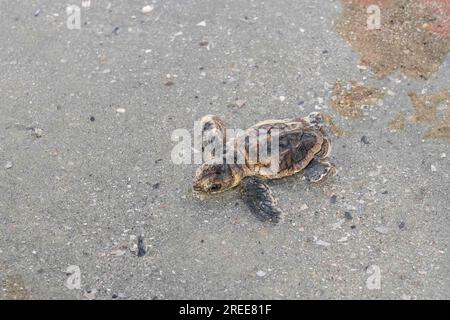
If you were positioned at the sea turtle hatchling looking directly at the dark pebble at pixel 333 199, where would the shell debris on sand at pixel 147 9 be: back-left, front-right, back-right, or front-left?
back-left

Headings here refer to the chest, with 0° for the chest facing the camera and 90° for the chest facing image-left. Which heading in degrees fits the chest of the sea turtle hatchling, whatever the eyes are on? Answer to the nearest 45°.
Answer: approximately 45°

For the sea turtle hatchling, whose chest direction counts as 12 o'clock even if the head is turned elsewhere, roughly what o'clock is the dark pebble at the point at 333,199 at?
The dark pebble is roughly at 8 o'clock from the sea turtle hatchling.

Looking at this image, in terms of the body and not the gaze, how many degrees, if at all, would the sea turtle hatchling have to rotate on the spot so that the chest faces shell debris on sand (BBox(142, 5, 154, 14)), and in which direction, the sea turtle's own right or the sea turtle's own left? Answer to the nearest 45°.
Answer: approximately 90° to the sea turtle's own right

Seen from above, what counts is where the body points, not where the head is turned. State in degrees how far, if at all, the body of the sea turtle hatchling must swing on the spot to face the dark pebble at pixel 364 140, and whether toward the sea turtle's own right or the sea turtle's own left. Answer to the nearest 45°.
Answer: approximately 180°
